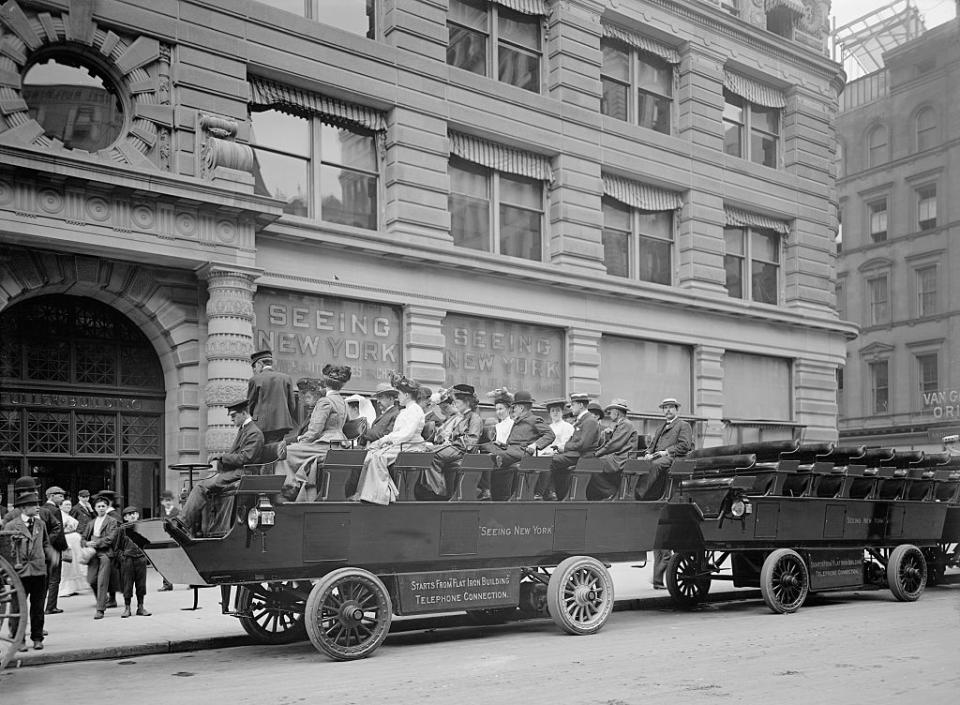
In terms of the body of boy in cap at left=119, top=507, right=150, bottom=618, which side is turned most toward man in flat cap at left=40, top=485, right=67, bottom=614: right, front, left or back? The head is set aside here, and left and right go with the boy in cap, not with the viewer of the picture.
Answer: right

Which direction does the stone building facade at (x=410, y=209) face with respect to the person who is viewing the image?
facing the viewer and to the right of the viewer

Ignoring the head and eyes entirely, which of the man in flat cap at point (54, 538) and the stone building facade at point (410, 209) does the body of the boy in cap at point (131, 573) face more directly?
the man in flat cap

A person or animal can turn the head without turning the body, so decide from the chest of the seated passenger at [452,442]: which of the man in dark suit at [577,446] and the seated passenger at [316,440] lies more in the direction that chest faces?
the seated passenger

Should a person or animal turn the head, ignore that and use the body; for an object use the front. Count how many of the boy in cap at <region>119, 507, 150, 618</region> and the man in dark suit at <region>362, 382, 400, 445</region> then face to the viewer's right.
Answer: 0
